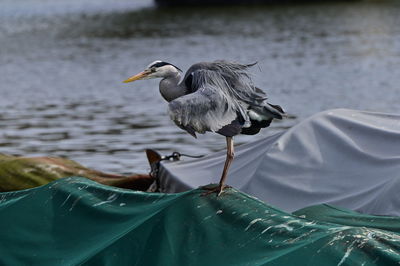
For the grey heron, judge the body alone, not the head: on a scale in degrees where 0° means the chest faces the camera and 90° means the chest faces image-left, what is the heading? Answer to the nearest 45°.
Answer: approximately 90°
